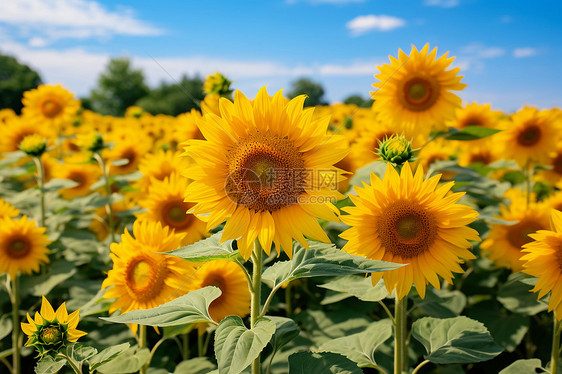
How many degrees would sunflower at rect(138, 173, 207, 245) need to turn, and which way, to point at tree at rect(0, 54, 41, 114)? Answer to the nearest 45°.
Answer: approximately 180°

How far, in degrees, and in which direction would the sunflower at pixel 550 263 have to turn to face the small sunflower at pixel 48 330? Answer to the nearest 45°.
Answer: approximately 45° to its right

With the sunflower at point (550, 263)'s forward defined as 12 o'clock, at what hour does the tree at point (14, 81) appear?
The tree is roughly at 4 o'clock from the sunflower.

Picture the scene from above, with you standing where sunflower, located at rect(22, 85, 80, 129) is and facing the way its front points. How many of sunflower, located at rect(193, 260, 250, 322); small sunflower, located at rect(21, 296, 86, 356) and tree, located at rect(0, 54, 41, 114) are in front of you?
2

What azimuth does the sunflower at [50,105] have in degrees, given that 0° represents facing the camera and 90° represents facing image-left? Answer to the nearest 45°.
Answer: approximately 0°

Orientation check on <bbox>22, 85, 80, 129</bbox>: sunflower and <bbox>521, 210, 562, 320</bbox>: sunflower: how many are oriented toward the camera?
2

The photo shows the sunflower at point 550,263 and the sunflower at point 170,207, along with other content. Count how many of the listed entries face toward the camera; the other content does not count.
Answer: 2

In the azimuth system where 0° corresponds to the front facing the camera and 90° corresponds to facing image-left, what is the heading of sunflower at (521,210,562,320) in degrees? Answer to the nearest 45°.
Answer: approximately 0°

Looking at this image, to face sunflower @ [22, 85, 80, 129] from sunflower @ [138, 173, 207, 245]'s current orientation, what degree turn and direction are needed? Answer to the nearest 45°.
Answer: approximately 135° to its right

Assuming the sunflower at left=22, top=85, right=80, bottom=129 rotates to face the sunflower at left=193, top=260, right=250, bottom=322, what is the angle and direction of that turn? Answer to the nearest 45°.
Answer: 0° — it already faces it
